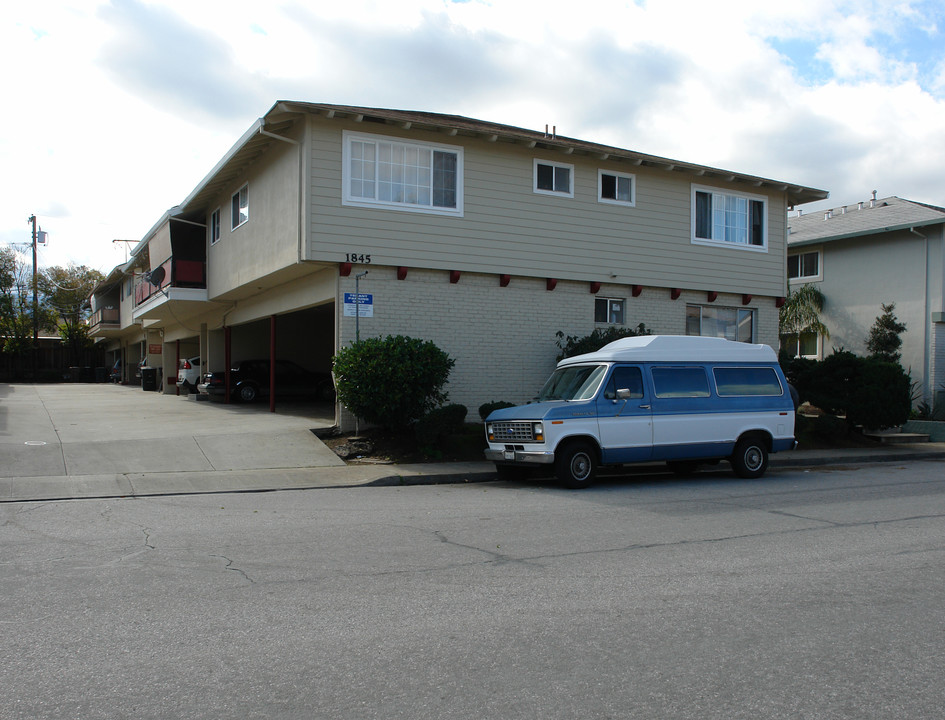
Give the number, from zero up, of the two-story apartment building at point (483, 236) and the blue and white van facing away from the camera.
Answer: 0

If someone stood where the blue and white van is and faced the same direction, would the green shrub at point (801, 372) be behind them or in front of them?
behind

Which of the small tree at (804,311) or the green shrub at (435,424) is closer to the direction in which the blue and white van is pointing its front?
the green shrub

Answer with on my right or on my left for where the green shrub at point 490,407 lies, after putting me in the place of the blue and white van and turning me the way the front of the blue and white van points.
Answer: on my right

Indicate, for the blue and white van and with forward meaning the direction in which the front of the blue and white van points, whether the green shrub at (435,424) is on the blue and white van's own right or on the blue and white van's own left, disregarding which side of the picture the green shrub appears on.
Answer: on the blue and white van's own right

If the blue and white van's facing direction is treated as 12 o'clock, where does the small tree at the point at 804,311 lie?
The small tree is roughly at 5 o'clock from the blue and white van.

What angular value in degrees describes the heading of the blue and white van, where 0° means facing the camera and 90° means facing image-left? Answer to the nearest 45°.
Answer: approximately 45°

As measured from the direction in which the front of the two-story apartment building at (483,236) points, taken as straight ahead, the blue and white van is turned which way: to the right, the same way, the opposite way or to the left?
to the right

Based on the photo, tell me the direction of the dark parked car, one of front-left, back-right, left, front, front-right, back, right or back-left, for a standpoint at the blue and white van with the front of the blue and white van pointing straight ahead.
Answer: right

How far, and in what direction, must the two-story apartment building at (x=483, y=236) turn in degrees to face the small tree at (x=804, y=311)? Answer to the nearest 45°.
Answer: approximately 90° to its left

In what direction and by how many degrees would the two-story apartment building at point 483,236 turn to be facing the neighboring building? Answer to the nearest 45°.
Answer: approximately 90° to its left

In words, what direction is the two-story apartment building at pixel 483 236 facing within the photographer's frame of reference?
facing the viewer and to the right of the viewer
